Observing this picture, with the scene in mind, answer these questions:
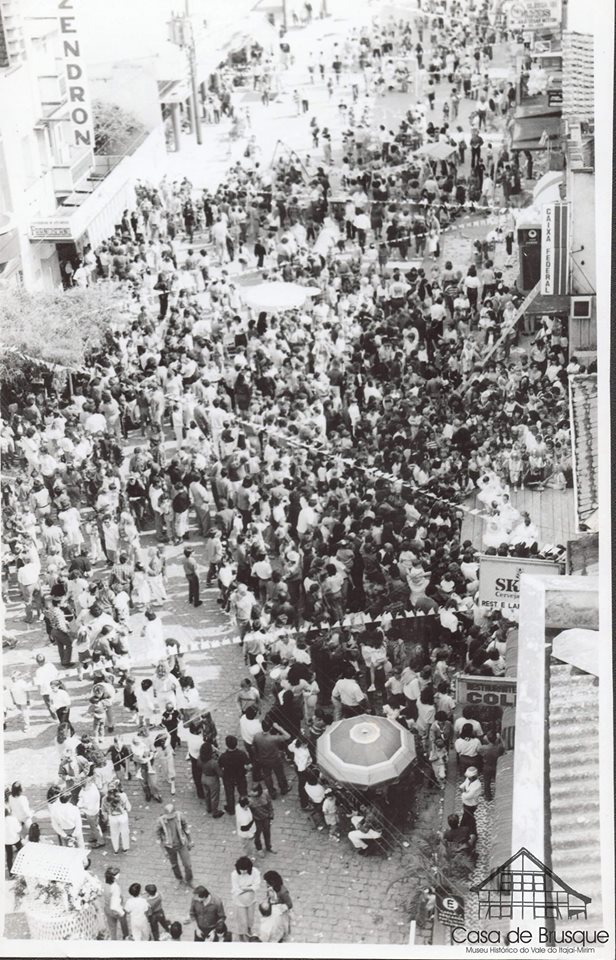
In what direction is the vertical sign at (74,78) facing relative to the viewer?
toward the camera

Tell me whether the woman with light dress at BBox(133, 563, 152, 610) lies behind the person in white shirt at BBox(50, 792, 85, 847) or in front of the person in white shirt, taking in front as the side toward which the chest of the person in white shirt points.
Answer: in front

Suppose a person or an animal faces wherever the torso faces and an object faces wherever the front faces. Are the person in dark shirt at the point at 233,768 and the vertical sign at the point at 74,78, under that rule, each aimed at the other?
yes

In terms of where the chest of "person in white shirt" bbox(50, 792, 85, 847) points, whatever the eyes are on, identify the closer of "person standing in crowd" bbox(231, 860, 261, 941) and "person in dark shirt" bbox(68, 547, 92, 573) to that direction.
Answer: the person in dark shirt

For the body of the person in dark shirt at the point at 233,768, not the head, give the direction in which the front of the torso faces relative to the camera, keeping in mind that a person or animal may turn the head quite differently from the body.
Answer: away from the camera

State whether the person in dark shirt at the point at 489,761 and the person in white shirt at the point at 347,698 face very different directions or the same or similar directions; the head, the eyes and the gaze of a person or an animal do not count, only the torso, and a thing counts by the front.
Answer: same or similar directions

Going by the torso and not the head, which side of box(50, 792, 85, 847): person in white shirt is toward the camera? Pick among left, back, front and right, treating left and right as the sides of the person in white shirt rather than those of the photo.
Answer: back

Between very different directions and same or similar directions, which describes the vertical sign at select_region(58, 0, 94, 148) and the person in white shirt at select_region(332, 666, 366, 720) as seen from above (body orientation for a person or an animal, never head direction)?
very different directions

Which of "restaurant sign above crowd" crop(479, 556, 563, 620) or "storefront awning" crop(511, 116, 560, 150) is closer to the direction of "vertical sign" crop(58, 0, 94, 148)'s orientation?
the restaurant sign above crowd

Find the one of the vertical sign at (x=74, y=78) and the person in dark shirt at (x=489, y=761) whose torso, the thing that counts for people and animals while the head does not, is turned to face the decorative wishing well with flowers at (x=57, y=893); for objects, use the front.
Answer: the vertical sign

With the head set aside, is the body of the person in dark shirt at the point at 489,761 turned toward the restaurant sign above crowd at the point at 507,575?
yes

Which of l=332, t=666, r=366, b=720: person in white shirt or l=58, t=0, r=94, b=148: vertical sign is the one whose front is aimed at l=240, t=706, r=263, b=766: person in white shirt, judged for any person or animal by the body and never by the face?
the vertical sign

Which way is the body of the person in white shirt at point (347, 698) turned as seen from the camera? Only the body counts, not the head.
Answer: away from the camera

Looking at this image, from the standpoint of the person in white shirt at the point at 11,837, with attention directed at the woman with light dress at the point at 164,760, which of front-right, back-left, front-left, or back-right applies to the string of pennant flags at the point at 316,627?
front-left

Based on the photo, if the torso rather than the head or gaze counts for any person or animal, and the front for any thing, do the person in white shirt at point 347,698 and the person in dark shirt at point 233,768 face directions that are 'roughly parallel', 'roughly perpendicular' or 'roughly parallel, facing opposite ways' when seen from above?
roughly parallel

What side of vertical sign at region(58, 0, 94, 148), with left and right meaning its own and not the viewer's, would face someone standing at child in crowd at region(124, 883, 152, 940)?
front

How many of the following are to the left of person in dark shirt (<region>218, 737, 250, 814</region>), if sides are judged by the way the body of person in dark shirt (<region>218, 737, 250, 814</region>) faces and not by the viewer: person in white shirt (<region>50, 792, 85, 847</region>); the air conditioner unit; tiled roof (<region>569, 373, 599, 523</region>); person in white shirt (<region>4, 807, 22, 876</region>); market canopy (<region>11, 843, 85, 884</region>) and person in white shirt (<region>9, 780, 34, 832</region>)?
4
